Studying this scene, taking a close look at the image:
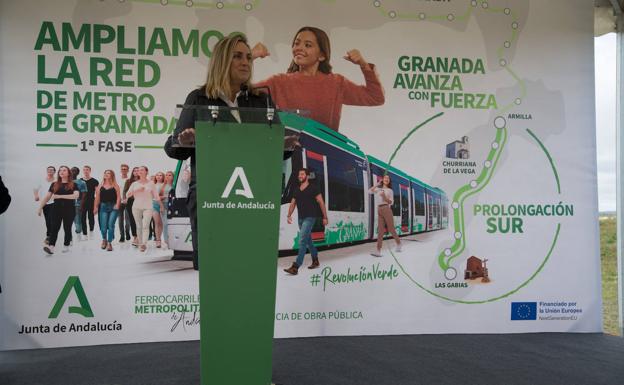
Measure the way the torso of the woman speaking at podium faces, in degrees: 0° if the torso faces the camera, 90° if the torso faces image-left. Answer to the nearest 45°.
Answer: approximately 315°
